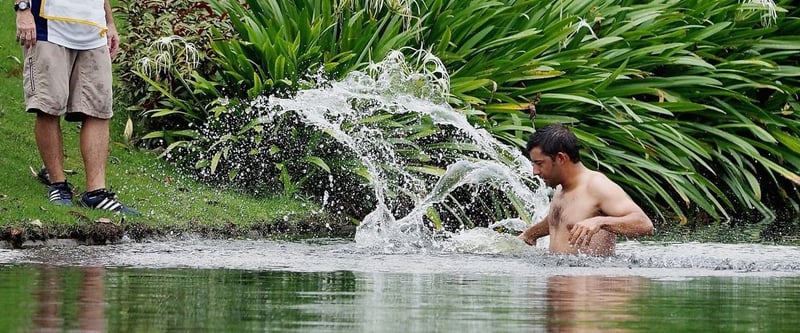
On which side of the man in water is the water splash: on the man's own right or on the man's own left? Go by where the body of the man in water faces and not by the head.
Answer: on the man's own right

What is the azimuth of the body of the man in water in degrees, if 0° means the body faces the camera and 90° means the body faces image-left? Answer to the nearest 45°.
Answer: approximately 45°

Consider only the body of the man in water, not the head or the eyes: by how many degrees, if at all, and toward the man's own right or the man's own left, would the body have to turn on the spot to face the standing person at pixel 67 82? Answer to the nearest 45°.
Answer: approximately 45° to the man's own right

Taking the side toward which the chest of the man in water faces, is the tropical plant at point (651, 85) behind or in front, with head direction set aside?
behind

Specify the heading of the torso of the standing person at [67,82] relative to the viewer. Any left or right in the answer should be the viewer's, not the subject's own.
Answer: facing the viewer and to the right of the viewer

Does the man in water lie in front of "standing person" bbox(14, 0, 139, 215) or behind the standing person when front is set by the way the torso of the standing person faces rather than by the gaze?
in front

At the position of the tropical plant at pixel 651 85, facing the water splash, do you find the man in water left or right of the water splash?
left

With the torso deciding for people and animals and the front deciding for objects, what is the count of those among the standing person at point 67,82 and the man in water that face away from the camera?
0
